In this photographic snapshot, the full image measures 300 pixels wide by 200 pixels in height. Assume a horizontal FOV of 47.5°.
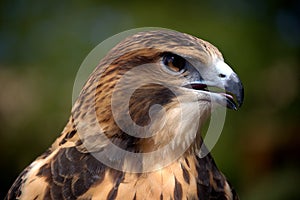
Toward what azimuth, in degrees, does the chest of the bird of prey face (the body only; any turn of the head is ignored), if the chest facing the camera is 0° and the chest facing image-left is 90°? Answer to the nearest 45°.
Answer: approximately 315°
